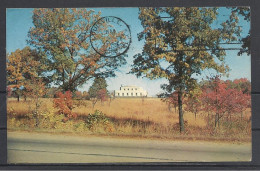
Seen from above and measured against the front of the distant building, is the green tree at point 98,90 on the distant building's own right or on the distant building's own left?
on the distant building's own right

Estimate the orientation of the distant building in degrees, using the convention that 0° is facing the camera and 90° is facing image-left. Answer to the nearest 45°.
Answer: approximately 0°

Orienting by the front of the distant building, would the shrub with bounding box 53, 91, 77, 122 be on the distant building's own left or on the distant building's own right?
on the distant building's own right

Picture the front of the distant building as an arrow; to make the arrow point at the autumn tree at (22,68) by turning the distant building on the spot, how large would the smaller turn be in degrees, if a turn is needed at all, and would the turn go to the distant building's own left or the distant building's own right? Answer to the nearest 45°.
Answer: approximately 90° to the distant building's own right
